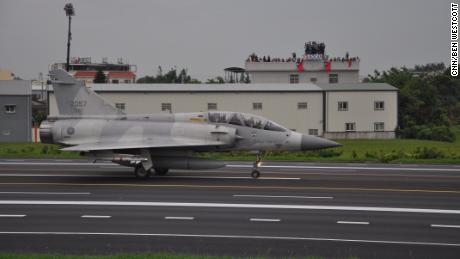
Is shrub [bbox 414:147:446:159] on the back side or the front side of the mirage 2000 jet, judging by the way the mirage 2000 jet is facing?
on the front side

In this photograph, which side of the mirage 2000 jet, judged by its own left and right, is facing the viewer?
right
